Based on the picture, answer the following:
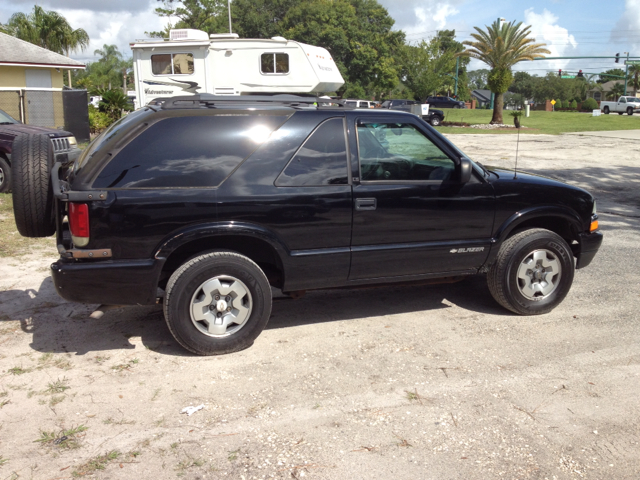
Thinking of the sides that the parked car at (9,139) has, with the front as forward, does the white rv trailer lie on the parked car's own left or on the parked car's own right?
on the parked car's own left

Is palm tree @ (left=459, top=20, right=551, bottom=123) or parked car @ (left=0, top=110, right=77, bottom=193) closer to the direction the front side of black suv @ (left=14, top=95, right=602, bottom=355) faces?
the palm tree

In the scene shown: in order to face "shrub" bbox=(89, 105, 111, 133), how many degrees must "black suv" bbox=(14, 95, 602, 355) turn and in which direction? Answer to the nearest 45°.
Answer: approximately 90° to its left

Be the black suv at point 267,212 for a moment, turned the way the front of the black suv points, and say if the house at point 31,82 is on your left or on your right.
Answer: on your left

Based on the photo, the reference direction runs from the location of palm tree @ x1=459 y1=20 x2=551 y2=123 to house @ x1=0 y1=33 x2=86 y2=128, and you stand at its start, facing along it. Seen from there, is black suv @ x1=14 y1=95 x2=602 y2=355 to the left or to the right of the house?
left

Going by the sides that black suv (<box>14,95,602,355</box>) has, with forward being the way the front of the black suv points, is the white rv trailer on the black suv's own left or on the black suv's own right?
on the black suv's own left

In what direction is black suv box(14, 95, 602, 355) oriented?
to the viewer's right

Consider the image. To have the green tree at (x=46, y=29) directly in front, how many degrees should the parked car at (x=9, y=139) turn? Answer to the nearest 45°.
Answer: approximately 135° to its left

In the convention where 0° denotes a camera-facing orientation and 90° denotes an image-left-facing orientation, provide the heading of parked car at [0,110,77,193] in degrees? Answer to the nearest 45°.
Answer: approximately 315°

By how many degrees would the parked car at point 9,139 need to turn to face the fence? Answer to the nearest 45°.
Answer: approximately 135° to its left
